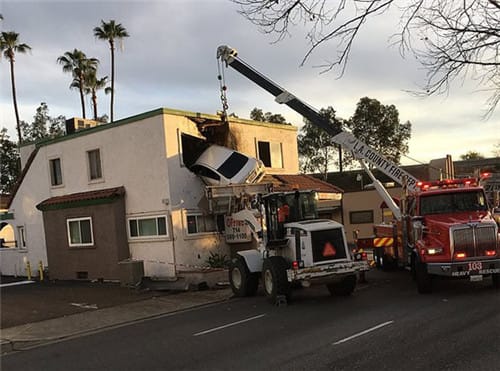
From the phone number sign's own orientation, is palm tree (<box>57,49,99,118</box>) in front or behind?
behind

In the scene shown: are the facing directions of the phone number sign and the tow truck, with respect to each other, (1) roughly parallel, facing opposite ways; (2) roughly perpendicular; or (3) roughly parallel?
roughly parallel

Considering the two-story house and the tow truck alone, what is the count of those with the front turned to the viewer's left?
0

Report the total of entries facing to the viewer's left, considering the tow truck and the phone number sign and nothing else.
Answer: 0

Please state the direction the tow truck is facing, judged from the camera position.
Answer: facing the viewer and to the right of the viewer

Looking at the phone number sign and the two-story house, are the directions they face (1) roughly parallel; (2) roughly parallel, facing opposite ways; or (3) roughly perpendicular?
roughly parallel

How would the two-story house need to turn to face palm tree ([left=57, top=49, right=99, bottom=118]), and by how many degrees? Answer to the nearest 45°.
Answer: approximately 135° to its left
